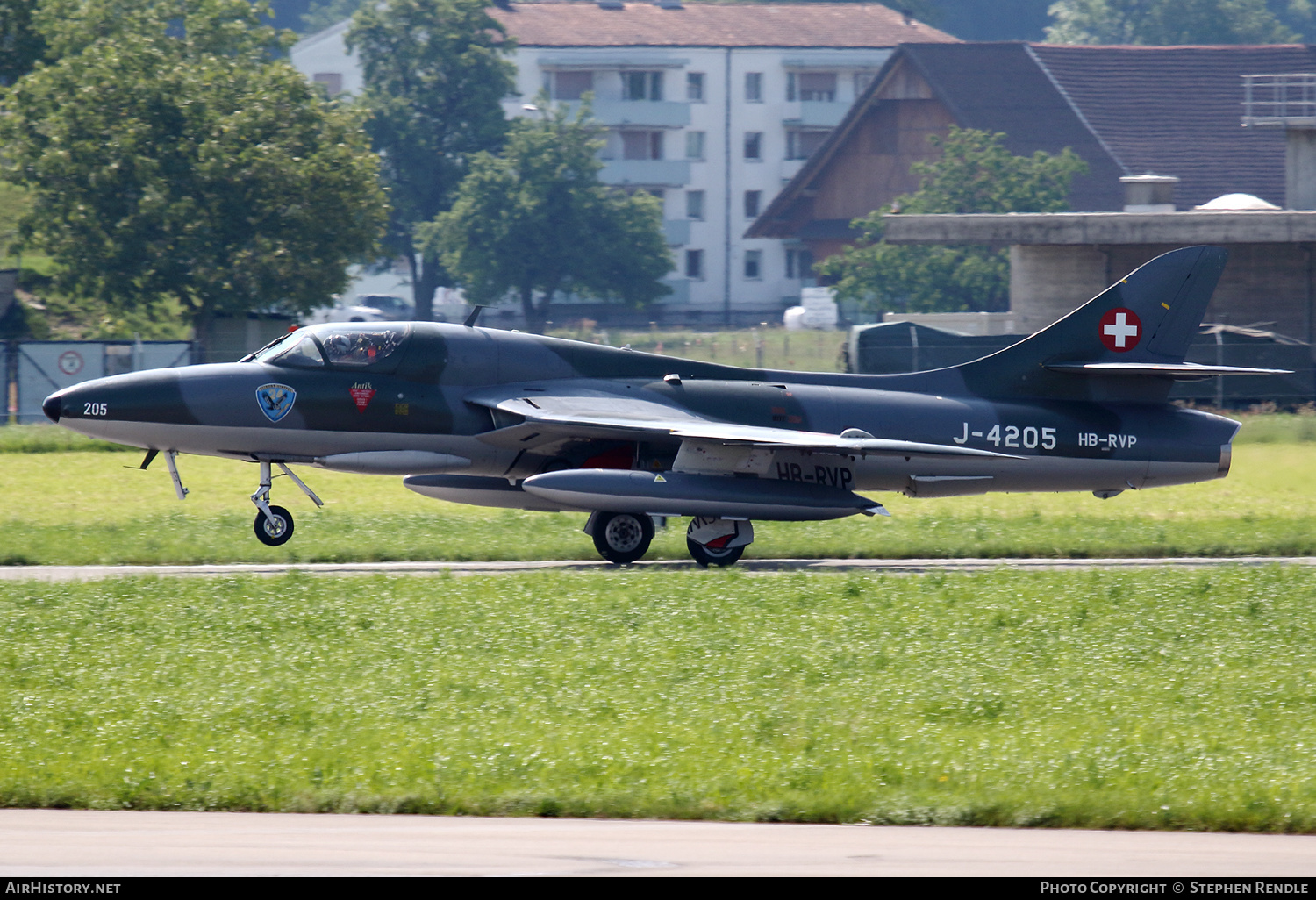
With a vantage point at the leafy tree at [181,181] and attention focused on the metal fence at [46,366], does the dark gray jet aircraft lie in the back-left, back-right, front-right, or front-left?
front-left

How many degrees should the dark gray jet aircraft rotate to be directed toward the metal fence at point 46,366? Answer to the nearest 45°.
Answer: approximately 45° to its right

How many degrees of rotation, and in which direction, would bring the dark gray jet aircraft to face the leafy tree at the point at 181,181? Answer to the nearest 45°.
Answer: approximately 45° to its right

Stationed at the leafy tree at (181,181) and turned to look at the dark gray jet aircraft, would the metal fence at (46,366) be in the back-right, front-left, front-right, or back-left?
front-right

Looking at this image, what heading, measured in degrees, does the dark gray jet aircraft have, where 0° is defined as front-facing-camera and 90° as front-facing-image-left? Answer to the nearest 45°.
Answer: approximately 90°
